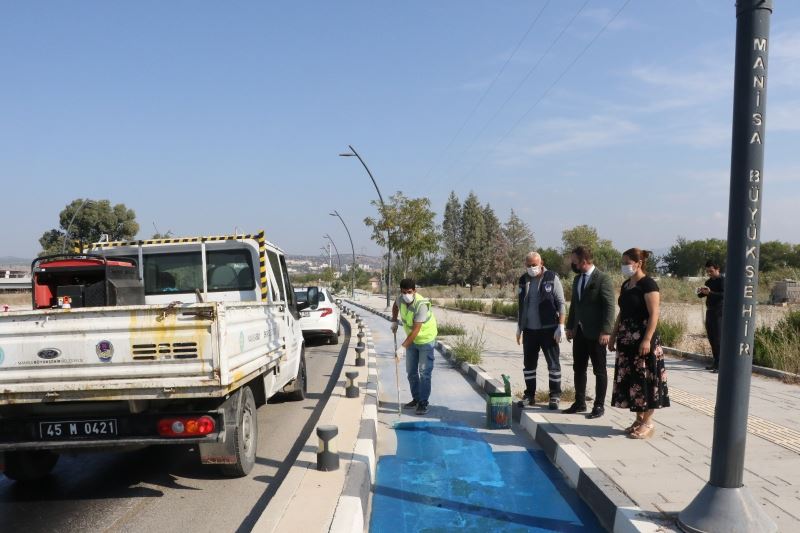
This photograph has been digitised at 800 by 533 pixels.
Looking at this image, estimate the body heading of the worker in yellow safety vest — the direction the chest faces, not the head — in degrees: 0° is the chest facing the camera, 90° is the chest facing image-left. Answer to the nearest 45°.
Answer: approximately 45°

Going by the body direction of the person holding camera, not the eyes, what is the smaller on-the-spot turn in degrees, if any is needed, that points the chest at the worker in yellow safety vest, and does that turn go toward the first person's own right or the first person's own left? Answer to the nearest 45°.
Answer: approximately 45° to the first person's own left

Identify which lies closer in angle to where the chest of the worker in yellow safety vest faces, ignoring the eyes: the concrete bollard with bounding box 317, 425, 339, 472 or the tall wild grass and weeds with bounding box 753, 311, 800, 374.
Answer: the concrete bollard

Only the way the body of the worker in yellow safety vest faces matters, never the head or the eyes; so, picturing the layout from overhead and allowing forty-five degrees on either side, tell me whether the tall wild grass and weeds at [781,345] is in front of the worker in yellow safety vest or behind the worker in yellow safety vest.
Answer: behind

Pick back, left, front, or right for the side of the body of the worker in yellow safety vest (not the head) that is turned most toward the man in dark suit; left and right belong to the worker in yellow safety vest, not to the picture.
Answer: left

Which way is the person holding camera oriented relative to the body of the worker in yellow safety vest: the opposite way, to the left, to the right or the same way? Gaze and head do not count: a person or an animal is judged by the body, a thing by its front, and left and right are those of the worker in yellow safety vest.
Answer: to the right

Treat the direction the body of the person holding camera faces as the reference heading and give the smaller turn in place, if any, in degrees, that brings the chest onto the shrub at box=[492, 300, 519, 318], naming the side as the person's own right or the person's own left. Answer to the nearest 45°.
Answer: approximately 45° to the person's own right

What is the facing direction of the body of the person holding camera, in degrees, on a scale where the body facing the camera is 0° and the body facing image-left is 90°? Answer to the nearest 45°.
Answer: approximately 90°

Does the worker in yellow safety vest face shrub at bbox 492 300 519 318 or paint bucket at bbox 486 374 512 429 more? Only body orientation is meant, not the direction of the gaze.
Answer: the paint bucket

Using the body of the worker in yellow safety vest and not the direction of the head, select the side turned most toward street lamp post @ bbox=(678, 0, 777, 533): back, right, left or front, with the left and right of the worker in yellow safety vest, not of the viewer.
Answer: left

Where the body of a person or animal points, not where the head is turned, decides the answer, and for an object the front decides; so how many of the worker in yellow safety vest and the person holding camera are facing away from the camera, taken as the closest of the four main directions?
0

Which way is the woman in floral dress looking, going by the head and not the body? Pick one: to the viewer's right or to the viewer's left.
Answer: to the viewer's left
